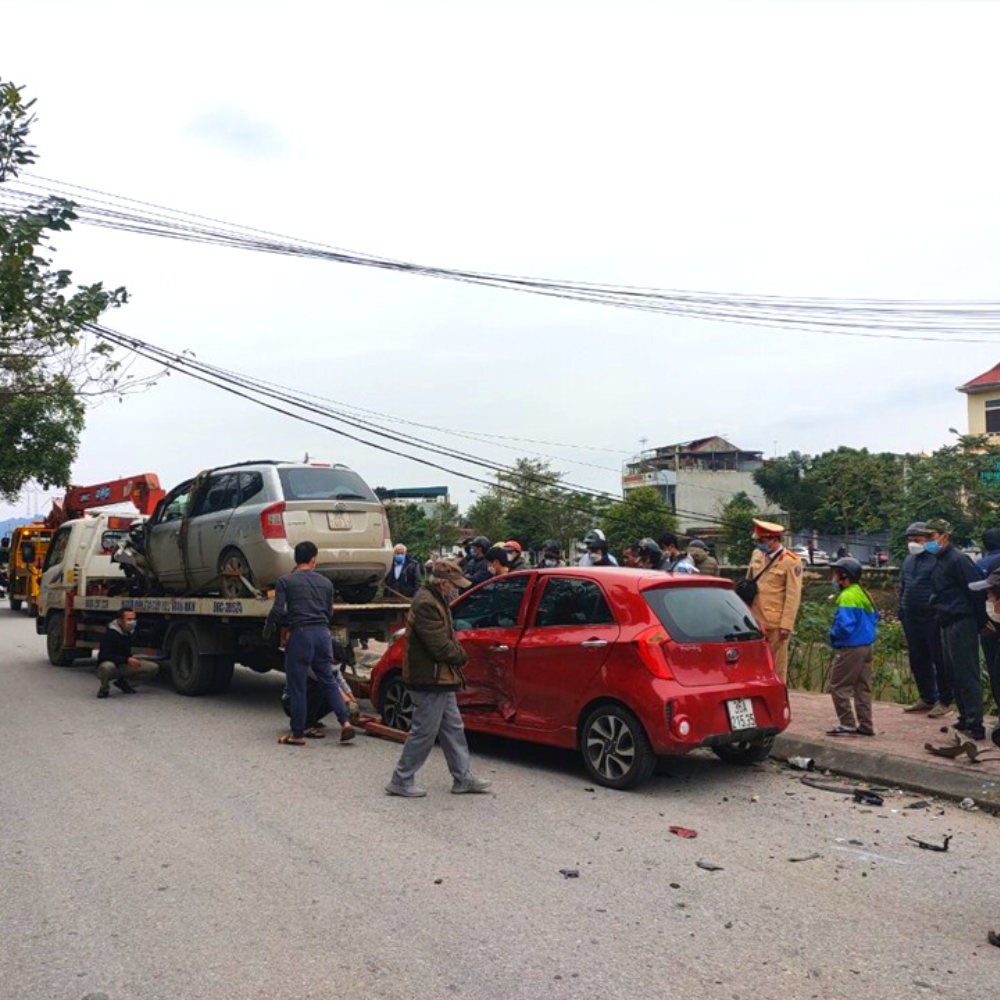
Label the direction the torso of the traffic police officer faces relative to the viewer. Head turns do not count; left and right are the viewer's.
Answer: facing the viewer and to the left of the viewer

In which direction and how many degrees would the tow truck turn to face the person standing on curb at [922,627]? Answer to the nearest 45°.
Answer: approximately 180°

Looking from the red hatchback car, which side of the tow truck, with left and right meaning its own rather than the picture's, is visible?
back

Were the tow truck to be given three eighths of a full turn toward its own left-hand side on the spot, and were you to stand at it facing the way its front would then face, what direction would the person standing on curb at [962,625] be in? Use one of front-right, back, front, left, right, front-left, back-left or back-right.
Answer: front-left

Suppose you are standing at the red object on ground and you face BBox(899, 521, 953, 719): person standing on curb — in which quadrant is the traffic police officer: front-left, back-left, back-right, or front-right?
front-left

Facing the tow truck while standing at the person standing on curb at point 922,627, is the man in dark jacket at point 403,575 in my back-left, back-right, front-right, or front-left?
front-right

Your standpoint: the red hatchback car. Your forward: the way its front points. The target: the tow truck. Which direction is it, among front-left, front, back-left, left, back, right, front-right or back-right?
front

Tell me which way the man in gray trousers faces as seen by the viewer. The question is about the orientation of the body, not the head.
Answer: to the viewer's right

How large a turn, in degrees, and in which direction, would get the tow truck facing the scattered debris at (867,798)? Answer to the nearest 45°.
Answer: approximately 180°

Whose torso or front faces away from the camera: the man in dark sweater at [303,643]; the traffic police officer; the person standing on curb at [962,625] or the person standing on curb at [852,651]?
the man in dark sweater

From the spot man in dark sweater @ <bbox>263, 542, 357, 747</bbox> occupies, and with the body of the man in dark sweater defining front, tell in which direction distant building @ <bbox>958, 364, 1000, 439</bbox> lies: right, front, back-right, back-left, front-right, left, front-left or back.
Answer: front-right

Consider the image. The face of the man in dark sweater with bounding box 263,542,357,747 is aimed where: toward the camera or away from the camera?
away from the camera

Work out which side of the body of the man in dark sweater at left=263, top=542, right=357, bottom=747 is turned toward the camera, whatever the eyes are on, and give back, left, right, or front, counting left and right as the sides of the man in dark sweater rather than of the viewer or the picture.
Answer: back

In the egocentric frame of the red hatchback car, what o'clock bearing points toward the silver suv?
The silver suv is roughly at 12 o'clock from the red hatchback car.

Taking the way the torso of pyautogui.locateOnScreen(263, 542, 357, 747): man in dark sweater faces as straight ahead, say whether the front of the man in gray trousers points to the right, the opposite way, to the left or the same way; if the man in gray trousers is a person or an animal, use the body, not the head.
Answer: to the right

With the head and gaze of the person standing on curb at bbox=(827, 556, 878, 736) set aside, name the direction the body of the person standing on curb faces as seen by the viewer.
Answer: to the viewer's left

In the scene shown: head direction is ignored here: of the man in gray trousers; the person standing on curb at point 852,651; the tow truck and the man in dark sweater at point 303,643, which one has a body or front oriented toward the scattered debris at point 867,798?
the man in gray trousers

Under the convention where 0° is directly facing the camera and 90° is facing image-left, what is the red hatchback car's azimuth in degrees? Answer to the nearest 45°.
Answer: approximately 135°

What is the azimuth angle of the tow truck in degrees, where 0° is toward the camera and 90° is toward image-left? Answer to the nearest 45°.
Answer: approximately 135°

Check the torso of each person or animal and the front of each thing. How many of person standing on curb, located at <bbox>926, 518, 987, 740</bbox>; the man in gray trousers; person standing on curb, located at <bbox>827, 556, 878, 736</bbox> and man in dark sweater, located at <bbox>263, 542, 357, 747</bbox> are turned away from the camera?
1

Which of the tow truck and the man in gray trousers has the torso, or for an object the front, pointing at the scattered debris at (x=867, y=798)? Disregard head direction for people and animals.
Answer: the man in gray trousers

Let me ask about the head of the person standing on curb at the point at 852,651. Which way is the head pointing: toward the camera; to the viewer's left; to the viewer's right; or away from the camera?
to the viewer's left
